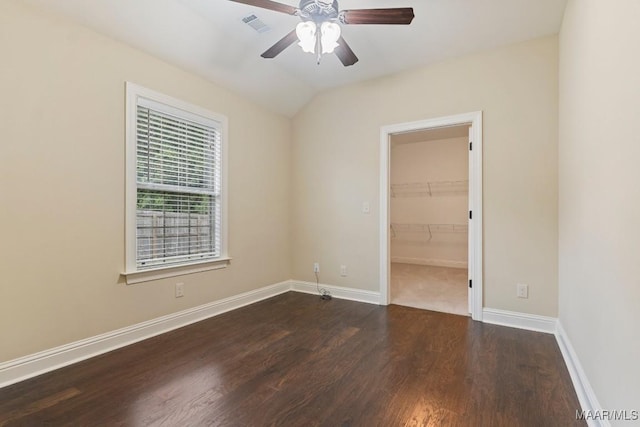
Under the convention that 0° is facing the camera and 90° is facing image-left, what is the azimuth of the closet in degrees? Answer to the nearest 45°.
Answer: approximately 45°

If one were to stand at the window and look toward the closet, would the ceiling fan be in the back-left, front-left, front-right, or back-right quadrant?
front-right

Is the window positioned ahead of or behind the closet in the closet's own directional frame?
ahead
